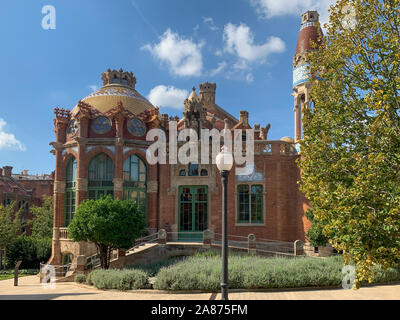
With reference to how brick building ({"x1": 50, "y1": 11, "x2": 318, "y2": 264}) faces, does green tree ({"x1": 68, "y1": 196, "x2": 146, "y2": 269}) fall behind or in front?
in front

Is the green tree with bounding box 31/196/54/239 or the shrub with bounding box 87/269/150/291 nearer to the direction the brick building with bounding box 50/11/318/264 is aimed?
the shrub

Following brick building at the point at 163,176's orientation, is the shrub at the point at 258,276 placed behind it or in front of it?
in front

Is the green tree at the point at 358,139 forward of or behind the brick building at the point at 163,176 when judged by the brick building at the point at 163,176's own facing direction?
forward

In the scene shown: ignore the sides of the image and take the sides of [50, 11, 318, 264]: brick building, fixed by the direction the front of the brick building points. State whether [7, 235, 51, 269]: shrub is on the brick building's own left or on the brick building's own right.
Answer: on the brick building's own right

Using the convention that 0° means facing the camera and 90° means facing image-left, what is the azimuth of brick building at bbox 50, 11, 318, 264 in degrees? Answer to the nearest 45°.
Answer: approximately 0°

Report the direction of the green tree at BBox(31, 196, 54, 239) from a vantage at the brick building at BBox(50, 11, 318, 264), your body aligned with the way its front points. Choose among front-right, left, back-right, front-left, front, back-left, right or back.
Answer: back-right

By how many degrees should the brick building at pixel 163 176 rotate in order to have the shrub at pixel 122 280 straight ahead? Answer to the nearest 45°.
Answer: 0° — it already faces it
